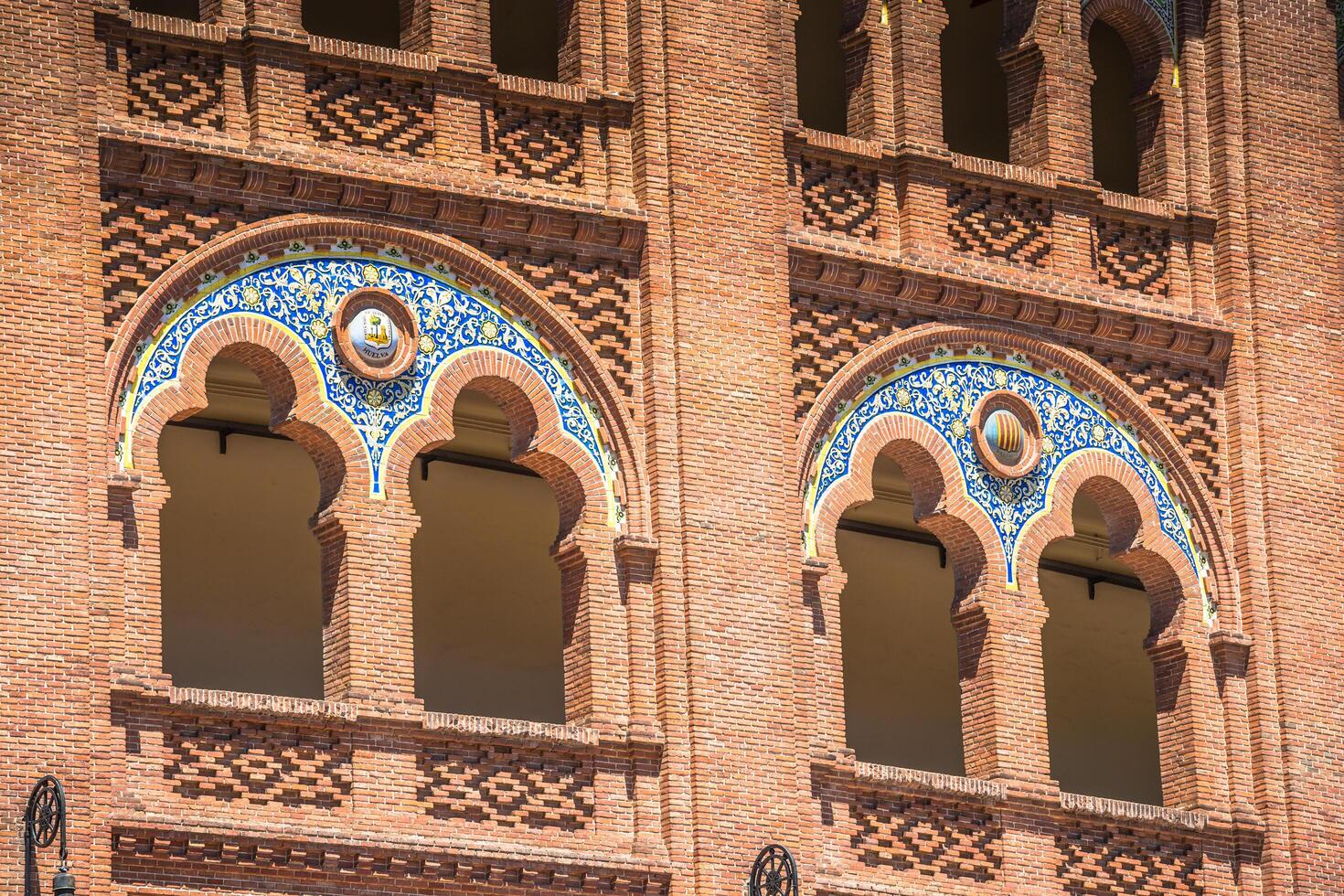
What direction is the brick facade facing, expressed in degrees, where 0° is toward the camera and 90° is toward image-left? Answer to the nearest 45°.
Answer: approximately 315°
